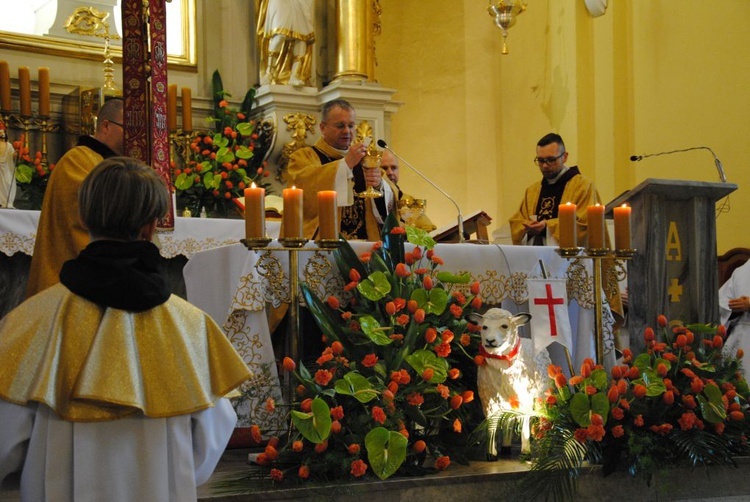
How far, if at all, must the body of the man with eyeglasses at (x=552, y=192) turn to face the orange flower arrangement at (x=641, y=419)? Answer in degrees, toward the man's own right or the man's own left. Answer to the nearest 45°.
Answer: approximately 45° to the man's own left

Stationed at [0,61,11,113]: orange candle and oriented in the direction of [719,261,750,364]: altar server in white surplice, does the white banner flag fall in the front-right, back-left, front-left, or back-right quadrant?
front-right

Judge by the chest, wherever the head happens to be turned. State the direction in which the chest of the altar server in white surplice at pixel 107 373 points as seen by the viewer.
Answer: away from the camera

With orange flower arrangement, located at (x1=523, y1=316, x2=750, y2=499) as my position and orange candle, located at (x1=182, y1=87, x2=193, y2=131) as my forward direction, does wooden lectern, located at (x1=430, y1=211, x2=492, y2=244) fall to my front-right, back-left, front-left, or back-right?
front-right

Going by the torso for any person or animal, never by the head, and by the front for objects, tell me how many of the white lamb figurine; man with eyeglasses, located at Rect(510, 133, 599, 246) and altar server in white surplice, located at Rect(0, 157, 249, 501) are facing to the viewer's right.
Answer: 0

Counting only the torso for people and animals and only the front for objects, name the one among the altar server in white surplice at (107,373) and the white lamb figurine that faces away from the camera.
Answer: the altar server in white surplice

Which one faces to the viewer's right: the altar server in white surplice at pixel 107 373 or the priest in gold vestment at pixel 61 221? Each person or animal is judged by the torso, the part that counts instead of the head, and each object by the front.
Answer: the priest in gold vestment

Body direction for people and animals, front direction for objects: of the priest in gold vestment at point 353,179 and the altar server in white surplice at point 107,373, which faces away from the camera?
the altar server in white surplice

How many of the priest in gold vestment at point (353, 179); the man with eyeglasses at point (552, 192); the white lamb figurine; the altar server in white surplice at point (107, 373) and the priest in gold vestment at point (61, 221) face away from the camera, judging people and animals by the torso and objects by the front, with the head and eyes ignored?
1

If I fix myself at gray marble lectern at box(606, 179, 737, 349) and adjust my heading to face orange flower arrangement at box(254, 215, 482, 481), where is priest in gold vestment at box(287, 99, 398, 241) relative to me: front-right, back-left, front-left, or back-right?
front-right

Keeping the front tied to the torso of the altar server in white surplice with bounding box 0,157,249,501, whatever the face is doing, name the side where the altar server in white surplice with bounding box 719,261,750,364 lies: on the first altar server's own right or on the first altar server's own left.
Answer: on the first altar server's own right

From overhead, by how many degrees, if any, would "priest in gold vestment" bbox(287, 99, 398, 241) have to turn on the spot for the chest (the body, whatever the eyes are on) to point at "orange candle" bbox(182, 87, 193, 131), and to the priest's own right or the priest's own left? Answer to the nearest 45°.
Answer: approximately 180°

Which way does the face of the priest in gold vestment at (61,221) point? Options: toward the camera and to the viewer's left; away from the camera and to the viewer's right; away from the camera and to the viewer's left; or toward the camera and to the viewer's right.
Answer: away from the camera and to the viewer's right

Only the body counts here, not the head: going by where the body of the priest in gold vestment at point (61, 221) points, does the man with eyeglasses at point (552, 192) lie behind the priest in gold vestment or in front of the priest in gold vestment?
in front

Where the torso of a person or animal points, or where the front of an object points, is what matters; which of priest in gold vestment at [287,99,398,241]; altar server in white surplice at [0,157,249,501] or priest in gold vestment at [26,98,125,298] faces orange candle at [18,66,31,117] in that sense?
the altar server in white surplice

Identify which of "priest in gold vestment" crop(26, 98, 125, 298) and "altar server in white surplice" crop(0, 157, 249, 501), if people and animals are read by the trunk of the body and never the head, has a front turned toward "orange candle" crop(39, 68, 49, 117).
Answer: the altar server in white surplice

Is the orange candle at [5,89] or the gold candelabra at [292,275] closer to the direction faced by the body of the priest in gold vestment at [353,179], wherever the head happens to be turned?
the gold candelabra

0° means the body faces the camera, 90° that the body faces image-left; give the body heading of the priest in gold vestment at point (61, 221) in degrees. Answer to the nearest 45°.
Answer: approximately 270°
